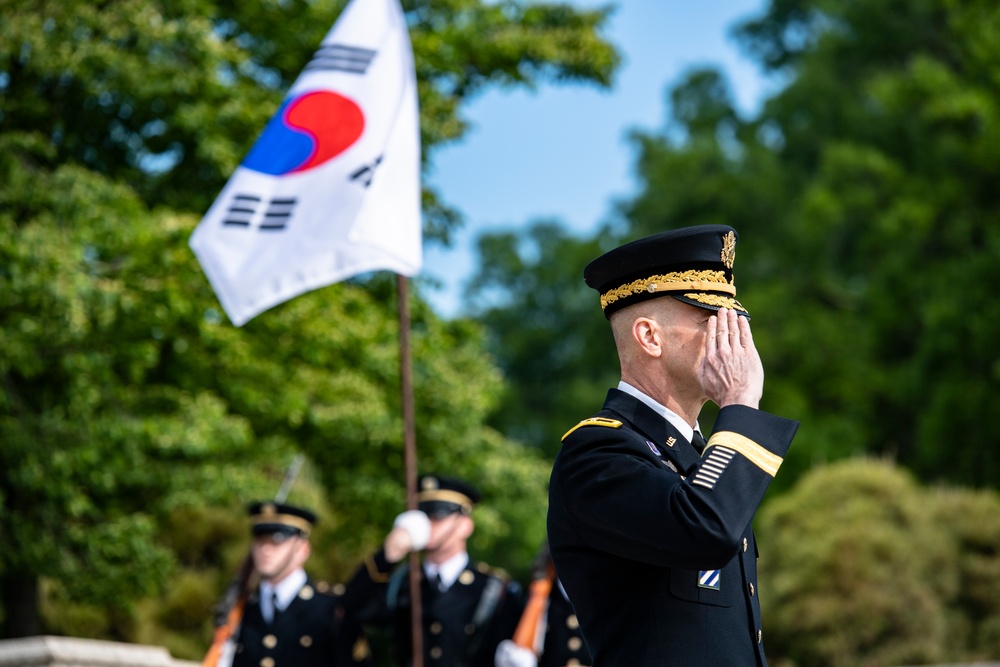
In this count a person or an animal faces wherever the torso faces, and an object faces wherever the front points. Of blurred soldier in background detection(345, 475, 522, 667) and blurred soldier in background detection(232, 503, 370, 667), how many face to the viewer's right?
0

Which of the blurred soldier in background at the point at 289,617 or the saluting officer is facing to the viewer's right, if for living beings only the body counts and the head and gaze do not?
the saluting officer

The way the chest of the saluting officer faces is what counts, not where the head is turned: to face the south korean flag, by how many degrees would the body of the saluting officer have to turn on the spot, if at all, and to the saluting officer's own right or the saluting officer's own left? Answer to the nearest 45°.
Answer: approximately 135° to the saluting officer's own left

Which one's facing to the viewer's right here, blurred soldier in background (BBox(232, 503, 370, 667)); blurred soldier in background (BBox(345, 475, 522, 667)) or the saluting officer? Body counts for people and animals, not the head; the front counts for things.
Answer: the saluting officer

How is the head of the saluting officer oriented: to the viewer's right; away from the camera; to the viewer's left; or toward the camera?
to the viewer's right

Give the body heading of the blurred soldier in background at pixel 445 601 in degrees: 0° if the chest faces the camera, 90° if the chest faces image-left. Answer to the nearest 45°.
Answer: approximately 45°

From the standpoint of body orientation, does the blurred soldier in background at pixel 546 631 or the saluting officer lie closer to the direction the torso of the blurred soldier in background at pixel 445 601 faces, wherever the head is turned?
the saluting officer

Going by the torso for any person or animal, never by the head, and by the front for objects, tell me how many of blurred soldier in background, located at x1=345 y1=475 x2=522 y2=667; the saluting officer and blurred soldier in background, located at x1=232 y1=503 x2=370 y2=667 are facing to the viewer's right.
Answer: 1

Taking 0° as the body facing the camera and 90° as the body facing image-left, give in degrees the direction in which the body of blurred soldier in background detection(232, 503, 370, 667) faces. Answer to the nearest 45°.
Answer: approximately 45°

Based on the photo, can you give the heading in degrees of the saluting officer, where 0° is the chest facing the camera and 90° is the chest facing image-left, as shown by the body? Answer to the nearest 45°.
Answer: approximately 270°
